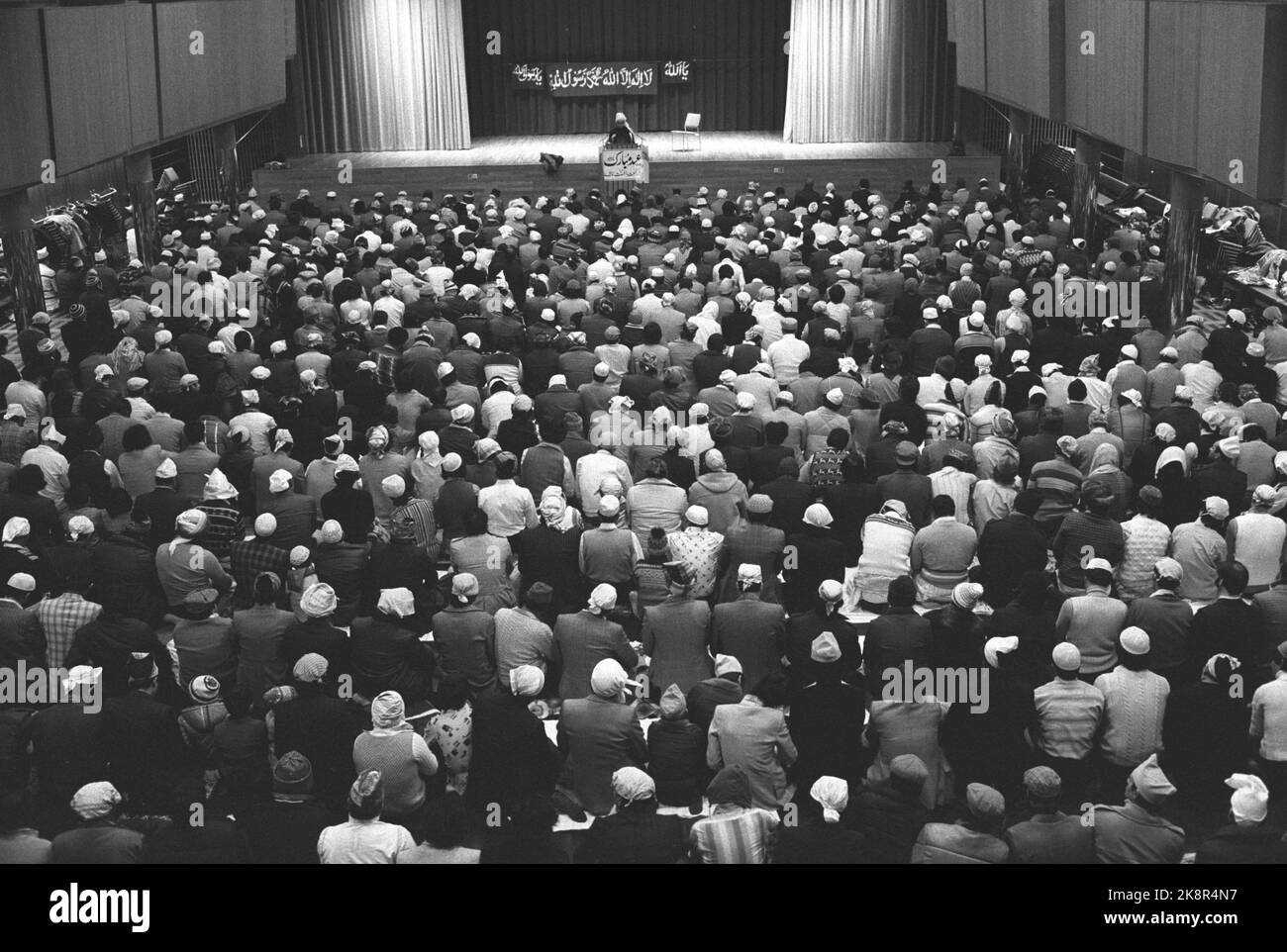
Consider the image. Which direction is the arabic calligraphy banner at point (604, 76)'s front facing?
toward the camera

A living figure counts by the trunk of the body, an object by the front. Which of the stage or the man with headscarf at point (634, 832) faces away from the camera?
the man with headscarf

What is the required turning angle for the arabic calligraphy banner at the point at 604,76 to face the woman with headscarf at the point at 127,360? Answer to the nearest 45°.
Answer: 0° — it already faces them

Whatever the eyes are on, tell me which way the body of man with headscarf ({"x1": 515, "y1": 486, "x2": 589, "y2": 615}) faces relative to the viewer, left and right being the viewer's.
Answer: facing away from the viewer

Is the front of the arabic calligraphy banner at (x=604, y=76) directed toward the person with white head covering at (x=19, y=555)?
yes

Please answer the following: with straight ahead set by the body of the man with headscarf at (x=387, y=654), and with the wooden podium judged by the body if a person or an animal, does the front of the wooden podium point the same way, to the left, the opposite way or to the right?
the opposite way

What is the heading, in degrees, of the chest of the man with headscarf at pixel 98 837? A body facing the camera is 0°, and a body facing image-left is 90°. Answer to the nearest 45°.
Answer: approximately 180°

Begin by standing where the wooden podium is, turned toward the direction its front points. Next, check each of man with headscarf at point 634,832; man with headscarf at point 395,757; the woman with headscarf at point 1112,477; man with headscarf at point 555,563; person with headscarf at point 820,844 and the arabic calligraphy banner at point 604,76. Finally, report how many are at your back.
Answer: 1

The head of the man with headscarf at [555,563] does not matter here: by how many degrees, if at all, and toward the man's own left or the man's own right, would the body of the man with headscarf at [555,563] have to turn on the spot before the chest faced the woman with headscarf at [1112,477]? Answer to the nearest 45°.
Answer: approximately 90° to the man's own right

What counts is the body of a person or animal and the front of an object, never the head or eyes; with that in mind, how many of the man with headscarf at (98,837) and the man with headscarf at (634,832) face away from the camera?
2

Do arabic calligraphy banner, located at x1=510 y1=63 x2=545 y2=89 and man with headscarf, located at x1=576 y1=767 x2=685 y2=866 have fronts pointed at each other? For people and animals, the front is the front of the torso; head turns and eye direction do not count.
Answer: yes

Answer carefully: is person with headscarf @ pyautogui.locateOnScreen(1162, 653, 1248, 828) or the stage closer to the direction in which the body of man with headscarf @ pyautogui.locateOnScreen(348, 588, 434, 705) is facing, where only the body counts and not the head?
the stage

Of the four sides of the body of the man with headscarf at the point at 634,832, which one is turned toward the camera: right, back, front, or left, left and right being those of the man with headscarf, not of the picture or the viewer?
back

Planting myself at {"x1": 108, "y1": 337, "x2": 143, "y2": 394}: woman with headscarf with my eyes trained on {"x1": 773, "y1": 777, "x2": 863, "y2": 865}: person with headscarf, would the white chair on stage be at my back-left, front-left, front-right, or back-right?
back-left

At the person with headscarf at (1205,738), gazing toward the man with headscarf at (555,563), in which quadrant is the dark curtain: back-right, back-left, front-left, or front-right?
front-right

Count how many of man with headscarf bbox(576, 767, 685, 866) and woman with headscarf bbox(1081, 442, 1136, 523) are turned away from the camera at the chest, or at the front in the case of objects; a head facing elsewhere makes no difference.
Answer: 2

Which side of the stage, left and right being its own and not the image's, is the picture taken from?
front

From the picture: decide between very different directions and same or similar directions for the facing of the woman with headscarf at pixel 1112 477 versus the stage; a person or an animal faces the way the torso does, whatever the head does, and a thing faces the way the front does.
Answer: very different directions
